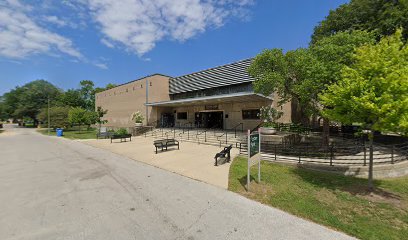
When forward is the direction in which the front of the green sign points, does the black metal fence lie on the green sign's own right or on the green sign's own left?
on the green sign's own left

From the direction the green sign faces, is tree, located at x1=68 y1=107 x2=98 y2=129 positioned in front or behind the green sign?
behind

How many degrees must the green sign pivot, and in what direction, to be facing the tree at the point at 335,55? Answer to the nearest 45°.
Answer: approximately 90° to its left

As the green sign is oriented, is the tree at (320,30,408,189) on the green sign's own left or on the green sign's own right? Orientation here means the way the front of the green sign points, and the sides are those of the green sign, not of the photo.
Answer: on the green sign's own left

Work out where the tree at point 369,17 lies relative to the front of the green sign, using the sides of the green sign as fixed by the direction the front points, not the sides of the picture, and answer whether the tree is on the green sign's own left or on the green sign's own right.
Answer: on the green sign's own left
